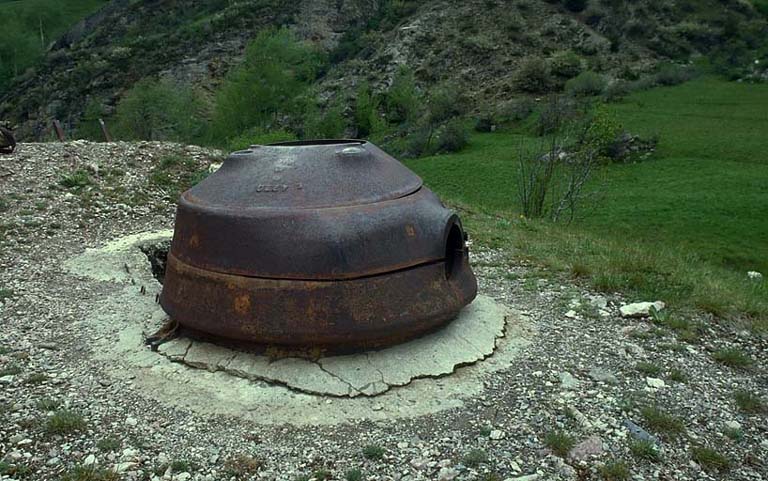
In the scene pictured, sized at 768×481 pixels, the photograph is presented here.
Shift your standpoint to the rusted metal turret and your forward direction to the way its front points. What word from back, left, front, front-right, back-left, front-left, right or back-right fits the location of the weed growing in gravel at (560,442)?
front-right

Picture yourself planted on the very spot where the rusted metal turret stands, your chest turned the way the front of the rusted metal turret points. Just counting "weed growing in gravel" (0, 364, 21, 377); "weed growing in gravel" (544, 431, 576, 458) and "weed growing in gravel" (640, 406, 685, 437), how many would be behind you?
1

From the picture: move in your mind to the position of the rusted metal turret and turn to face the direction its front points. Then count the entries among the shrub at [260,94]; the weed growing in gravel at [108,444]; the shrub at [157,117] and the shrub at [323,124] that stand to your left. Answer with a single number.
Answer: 3

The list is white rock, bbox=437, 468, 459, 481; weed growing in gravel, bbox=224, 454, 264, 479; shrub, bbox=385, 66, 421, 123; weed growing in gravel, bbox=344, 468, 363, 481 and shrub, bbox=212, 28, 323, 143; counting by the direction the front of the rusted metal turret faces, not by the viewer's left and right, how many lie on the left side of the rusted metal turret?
2

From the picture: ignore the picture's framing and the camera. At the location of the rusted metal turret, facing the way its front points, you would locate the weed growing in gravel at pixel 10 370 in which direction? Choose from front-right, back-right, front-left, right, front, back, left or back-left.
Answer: back

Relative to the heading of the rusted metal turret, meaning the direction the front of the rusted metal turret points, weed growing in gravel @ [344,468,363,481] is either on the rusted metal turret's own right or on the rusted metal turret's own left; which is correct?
on the rusted metal turret's own right

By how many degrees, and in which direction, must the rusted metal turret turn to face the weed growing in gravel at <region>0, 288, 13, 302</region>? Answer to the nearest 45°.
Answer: approximately 135° to its left

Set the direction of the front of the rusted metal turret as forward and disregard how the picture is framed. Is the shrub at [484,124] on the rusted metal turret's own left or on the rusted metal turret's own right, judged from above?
on the rusted metal turret's own left

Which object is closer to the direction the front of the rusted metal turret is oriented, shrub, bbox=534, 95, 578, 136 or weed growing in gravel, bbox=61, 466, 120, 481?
the shrub

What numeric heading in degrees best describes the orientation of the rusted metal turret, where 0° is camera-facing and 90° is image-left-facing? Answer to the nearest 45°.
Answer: approximately 270°

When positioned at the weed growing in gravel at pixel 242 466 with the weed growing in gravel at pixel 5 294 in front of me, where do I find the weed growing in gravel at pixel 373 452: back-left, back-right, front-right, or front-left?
back-right

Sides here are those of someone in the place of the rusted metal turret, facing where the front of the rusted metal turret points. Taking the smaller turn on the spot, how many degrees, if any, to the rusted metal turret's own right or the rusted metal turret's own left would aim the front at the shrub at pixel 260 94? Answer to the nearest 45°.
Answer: approximately 90° to the rusted metal turret's own left

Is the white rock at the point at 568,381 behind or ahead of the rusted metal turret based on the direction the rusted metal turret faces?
ahead

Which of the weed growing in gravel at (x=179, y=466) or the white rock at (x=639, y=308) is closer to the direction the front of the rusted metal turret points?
the white rock

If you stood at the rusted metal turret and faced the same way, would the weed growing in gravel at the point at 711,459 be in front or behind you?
in front

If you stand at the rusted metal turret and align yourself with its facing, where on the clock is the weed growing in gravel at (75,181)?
The weed growing in gravel is roughly at 8 o'clock from the rusted metal turret.
